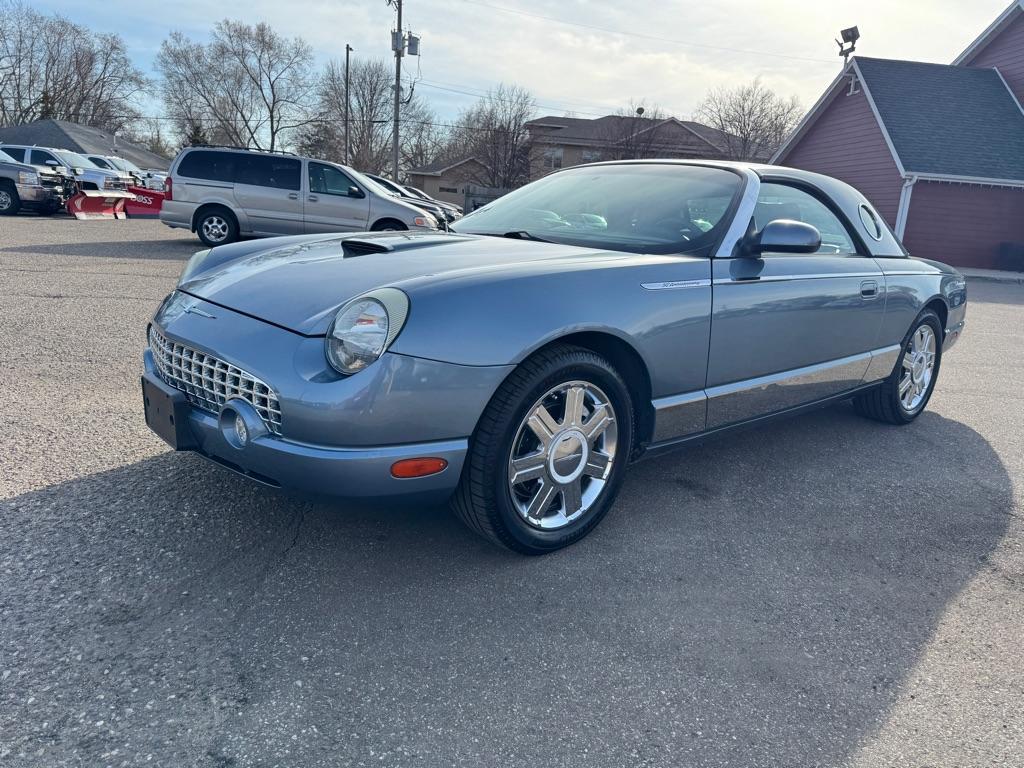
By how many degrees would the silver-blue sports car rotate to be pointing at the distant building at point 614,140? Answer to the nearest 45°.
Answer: approximately 135° to its right

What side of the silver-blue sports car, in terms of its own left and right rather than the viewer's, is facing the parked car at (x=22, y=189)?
right

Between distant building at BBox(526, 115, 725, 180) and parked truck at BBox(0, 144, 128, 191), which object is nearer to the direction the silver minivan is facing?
the distant building

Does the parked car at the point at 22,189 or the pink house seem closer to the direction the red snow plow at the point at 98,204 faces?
the pink house

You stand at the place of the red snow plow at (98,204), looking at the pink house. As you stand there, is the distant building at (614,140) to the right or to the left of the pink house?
left

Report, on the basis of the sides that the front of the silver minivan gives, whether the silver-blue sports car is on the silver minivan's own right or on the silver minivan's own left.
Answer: on the silver minivan's own right

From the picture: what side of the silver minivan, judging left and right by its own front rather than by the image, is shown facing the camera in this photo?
right

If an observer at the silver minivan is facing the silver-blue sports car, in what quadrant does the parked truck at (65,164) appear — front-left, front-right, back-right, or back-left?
back-right

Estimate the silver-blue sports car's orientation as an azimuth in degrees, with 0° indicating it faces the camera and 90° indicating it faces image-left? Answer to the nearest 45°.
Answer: approximately 45°

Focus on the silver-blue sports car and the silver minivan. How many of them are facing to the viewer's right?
1
